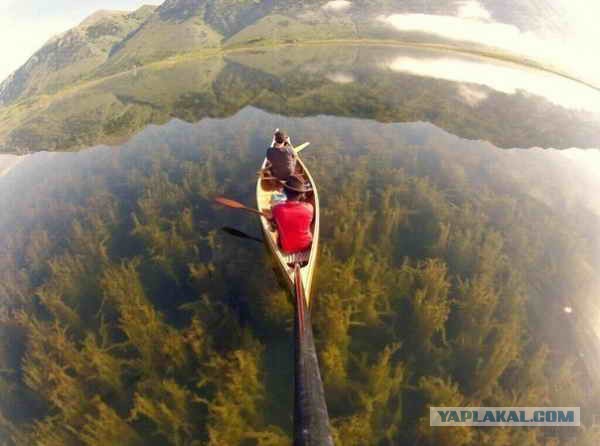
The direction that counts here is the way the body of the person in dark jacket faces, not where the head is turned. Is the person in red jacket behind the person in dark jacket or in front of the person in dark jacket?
behind

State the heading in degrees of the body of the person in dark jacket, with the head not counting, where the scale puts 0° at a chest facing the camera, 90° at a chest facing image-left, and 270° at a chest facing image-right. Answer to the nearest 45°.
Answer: approximately 180°

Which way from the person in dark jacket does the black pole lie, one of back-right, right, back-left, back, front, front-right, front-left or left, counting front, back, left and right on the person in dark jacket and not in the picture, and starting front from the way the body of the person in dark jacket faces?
back
